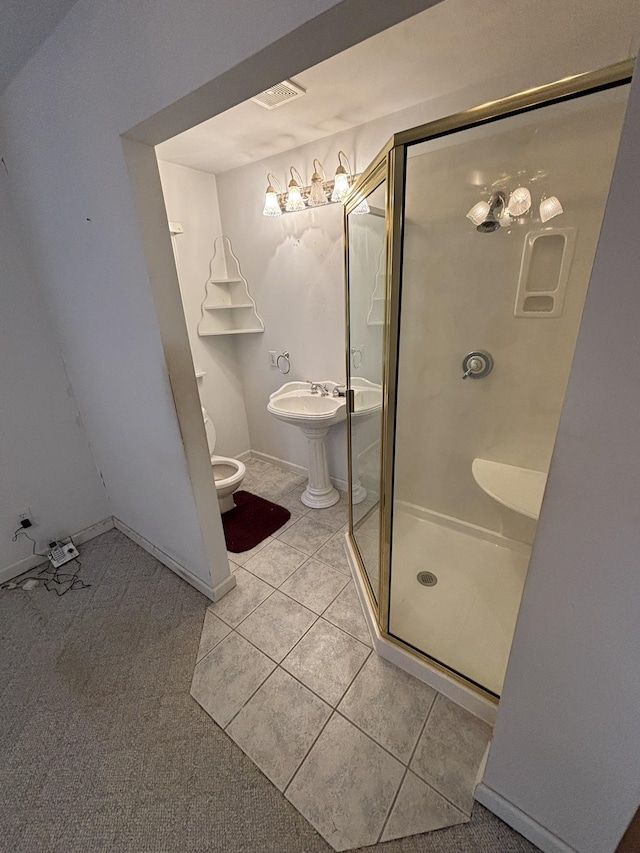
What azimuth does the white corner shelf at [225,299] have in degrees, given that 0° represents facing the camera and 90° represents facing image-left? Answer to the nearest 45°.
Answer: approximately 0°

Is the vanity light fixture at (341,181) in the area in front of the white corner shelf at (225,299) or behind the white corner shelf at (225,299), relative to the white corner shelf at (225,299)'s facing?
in front

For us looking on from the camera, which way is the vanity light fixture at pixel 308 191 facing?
facing the viewer and to the left of the viewer

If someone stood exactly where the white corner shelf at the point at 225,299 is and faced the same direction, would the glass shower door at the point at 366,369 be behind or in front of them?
in front

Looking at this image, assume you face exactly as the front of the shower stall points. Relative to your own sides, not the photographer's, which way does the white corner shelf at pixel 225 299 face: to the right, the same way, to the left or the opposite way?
to the left

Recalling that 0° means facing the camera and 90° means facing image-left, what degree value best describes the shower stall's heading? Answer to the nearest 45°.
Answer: approximately 45°
